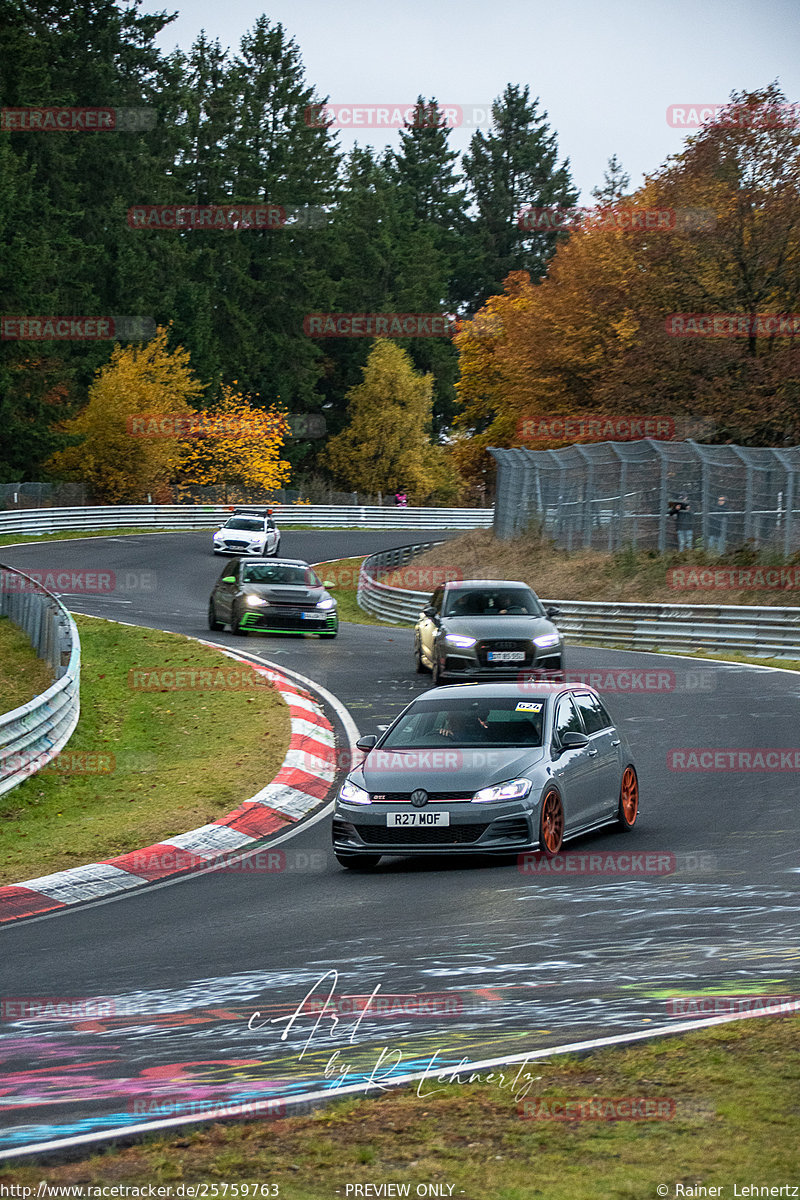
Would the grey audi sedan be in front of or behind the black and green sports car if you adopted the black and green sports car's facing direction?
in front

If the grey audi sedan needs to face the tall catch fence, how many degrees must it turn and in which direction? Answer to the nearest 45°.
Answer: approximately 180°

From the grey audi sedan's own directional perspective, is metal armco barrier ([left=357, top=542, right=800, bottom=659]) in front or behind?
behind

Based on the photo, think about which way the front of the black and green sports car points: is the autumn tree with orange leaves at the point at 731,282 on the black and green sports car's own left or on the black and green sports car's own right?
on the black and green sports car's own left

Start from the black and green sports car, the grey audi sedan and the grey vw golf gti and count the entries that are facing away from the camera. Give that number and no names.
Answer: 0

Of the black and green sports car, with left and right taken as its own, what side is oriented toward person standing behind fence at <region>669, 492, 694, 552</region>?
left

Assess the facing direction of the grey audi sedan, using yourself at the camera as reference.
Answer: facing the viewer

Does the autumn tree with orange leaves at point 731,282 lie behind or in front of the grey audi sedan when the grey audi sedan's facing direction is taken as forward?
behind

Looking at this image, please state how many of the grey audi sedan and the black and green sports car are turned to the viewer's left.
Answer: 0

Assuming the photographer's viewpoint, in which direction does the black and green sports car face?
facing the viewer and to the right of the viewer

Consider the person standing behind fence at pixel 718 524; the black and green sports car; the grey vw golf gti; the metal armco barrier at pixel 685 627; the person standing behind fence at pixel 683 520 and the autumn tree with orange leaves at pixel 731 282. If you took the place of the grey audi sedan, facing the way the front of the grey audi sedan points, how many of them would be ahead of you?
1

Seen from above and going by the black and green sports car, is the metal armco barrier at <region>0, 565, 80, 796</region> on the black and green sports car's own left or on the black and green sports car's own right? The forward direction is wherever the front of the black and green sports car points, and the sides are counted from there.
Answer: on the black and green sports car's own right

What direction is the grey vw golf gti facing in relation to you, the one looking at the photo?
facing the viewer and to the left of the viewer

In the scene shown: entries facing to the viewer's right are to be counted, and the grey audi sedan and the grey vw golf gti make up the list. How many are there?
0

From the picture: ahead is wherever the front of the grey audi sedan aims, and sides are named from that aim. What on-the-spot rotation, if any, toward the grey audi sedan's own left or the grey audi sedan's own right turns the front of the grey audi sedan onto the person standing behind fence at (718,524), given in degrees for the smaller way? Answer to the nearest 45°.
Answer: approximately 180°

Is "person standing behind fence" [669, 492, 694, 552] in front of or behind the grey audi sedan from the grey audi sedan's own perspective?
behind
